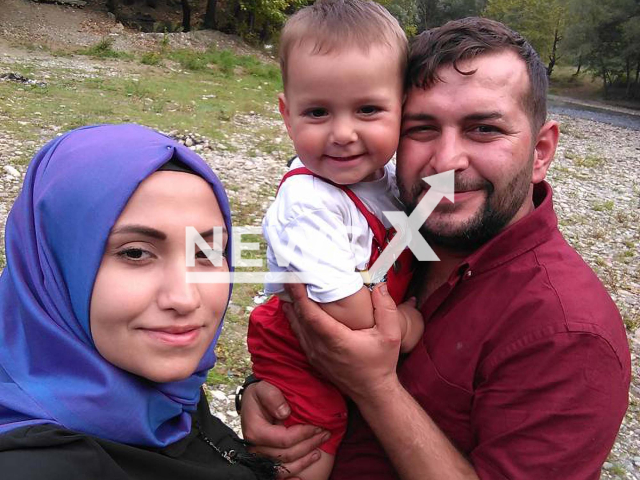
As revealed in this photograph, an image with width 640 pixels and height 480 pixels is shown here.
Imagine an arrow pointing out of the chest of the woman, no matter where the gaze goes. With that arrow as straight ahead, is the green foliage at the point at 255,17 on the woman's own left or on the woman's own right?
on the woman's own left

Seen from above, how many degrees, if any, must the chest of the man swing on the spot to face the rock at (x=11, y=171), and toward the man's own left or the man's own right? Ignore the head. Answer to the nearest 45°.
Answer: approximately 90° to the man's own right

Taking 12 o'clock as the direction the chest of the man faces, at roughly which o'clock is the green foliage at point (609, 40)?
The green foliage is roughly at 5 o'clock from the man.

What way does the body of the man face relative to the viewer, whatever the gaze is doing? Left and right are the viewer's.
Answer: facing the viewer and to the left of the viewer

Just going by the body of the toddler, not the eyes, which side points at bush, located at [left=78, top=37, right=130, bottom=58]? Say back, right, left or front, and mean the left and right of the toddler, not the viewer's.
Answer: back

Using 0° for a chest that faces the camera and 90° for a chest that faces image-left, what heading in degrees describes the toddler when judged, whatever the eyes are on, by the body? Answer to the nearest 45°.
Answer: approximately 315°

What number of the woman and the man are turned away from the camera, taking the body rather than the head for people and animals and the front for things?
0

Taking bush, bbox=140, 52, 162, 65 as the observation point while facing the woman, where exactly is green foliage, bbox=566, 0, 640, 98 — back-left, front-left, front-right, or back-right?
back-left

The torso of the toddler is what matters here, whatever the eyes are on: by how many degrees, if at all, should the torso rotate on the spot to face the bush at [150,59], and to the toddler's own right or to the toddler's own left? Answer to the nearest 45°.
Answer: approximately 135° to the toddler's own left

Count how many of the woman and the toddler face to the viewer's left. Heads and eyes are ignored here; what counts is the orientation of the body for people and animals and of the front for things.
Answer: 0

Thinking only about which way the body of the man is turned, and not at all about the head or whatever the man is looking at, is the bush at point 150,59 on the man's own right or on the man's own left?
on the man's own right
